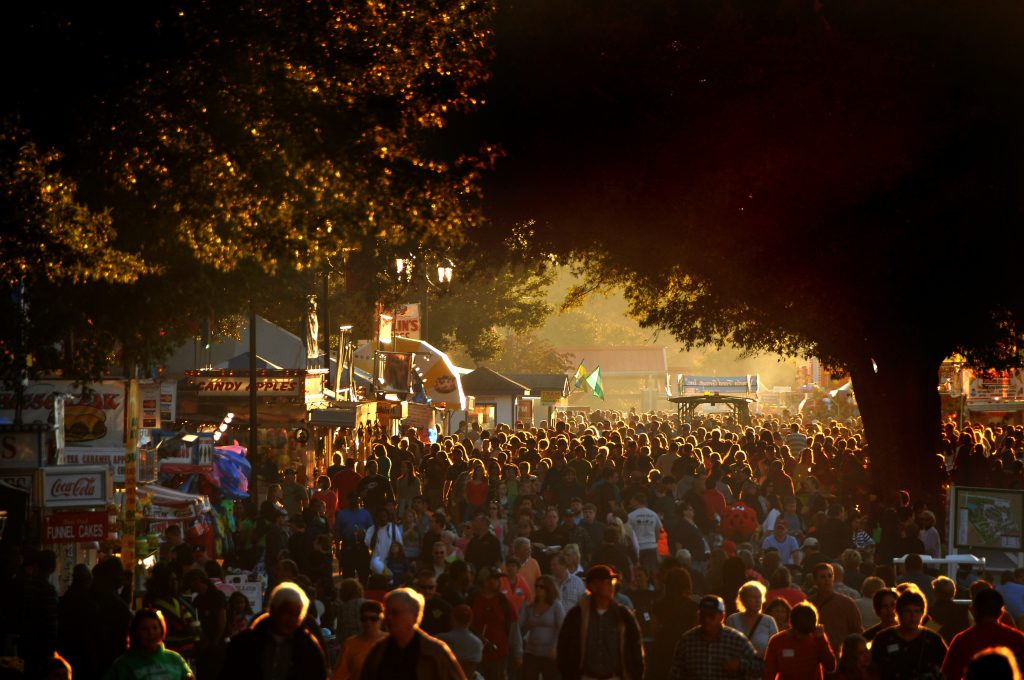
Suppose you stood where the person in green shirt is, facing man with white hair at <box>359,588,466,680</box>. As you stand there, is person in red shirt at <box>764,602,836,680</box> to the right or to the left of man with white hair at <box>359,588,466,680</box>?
left

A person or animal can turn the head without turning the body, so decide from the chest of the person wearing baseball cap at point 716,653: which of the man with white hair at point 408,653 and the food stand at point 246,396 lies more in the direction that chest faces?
the man with white hair

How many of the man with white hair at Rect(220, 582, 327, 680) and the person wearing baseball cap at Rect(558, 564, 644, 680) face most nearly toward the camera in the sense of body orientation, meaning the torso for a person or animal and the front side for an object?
2

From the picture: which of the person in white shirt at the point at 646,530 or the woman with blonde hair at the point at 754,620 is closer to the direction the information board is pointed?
the woman with blonde hair

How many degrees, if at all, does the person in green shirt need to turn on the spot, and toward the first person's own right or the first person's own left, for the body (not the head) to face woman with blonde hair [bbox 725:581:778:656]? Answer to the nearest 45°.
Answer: approximately 90° to the first person's own left

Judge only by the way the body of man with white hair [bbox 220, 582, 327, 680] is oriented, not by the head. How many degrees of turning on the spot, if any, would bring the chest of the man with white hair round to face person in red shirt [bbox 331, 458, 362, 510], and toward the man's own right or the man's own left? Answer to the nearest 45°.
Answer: approximately 180°

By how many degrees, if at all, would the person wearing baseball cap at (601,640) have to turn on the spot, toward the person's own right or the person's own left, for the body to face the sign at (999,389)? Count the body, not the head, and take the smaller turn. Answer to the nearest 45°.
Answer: approximately 180°
